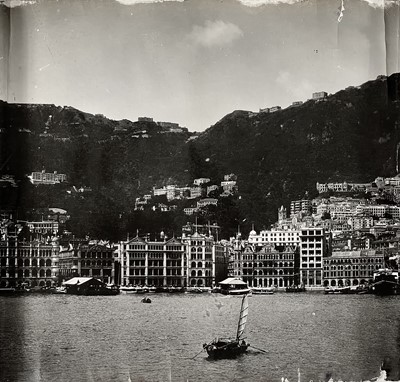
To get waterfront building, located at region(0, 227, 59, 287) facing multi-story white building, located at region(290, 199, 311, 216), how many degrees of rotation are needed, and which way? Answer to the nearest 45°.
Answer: approximately 90° to its left

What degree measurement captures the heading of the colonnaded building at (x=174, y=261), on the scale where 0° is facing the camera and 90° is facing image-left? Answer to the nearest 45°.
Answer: approximately 0°

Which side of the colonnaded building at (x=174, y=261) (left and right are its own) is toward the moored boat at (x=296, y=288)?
left

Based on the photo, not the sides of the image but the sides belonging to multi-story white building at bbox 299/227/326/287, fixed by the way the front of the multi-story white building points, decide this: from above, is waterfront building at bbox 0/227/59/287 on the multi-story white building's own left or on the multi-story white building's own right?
on the multi-story white building's own right

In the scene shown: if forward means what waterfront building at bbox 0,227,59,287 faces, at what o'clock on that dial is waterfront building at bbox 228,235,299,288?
waterfront building at bbox 228,235,299,288 is roughly at 9 o'clock from waterfront building at bbox 0,227,59,287.

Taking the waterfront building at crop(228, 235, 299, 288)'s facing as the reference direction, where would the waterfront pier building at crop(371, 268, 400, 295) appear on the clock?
The waterfront pier building is roughly at 9 o'clock from the waterfront building.

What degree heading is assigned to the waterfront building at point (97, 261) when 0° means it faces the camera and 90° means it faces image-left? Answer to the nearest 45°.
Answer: approximately 0°

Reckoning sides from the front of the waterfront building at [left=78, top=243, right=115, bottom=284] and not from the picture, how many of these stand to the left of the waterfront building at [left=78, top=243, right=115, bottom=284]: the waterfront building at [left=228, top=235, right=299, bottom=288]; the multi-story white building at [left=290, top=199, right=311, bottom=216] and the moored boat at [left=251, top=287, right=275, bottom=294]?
3

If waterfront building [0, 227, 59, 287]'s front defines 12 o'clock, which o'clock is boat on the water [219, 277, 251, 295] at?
The boat on the water is roughly at 9 o'clock from the waterfront building.
